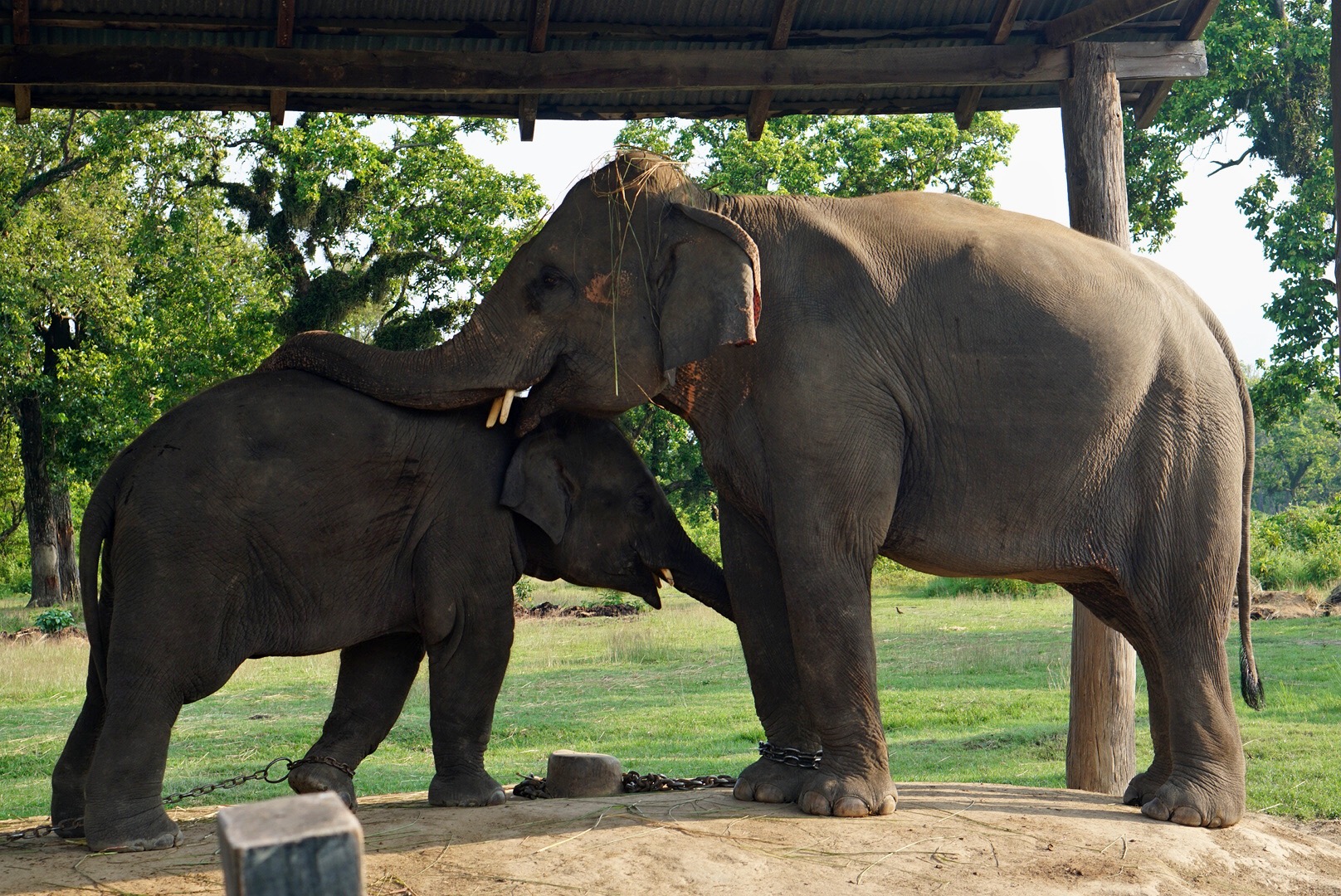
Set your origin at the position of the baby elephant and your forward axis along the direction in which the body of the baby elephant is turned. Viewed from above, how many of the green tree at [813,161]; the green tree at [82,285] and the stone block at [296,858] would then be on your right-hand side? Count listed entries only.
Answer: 1

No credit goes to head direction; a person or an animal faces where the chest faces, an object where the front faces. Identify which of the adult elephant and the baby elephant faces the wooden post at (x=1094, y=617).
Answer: the baby elephant

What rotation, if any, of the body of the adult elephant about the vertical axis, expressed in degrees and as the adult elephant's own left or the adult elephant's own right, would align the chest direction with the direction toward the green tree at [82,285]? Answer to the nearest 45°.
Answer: approximately 45° to the adult elephant's own right

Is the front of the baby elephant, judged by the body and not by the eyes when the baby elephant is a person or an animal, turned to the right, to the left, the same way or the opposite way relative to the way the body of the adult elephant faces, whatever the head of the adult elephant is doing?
the opposite way

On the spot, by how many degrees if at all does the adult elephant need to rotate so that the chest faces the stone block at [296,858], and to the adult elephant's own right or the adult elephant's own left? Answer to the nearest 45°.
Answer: approximately 90° to the adult elephant's own left

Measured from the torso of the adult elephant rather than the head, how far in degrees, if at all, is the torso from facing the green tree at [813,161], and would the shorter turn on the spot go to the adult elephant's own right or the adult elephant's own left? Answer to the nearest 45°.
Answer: approximately 90° to the adult elephant's own right

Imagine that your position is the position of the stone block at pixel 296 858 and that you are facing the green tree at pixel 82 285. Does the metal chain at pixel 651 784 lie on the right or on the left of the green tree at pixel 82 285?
right

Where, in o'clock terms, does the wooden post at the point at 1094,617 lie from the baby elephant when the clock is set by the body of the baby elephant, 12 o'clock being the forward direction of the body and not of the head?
The wooden post is roughly at 12 o'clock from the baby elephant.

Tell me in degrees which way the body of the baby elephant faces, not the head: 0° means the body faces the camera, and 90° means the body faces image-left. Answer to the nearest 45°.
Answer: approximately 270°

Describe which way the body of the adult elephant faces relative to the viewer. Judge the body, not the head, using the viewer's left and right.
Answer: facing to the left of the viewer

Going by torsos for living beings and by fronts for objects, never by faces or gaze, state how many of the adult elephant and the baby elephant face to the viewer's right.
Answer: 1
